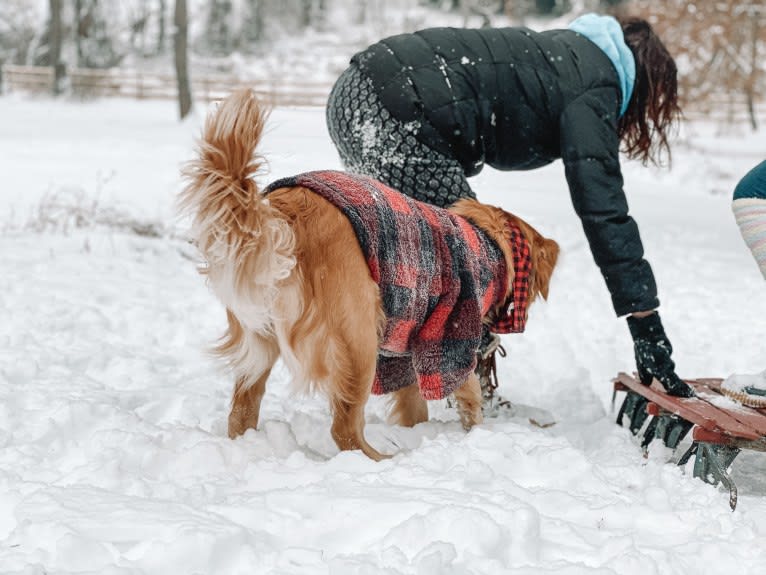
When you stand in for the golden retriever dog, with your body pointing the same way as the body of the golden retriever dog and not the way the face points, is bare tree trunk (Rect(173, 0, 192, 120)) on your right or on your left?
on your left

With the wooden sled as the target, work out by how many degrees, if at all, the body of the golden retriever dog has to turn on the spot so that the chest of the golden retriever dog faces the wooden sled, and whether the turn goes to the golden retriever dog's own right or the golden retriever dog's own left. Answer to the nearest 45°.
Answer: approximately 45° to the golden retriever dog's own right

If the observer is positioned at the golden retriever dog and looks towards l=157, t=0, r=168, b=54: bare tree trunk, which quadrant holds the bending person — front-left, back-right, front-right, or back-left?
front-right

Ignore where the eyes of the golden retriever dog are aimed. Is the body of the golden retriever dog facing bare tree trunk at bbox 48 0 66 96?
no

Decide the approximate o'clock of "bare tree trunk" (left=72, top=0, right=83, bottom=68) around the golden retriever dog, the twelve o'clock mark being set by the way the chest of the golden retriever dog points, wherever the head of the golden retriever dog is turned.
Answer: The bare tree trunk is roughly at 10 o'clock from the golden retriever dog.

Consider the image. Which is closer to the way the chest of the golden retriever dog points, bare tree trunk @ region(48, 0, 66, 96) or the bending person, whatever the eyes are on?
the bending person

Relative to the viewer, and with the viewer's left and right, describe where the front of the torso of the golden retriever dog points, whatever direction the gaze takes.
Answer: facing away from the viewer and to the right of the viewer

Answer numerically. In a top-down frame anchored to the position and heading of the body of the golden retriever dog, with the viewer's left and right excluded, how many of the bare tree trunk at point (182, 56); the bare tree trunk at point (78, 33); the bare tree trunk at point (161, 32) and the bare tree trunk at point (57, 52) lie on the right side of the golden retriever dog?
0

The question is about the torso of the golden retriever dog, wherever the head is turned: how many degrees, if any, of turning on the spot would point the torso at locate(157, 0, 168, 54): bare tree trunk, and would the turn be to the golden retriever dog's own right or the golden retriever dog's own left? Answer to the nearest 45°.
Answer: approximately 45° to the golden retriever dog's own left
